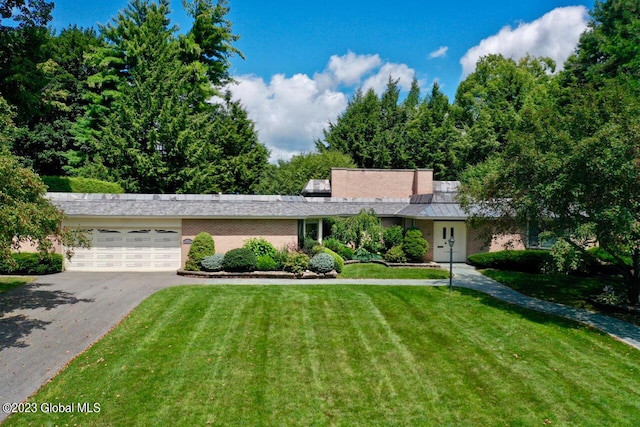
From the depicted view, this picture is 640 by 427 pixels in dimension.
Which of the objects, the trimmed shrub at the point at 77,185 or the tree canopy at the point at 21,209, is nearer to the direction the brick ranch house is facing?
the tree canopy

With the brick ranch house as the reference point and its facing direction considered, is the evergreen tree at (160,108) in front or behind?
behind

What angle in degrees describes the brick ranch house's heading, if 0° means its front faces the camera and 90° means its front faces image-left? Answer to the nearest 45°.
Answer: approximately 0°

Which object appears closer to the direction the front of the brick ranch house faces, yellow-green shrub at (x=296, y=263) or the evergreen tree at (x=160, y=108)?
the yellow-green shrub

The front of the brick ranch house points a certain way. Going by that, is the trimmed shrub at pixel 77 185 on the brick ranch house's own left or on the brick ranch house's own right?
on the brick ranch house's own right

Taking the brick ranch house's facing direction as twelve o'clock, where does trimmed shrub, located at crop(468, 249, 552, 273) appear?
The trimmed shrub is roughly at 9 o'clock from the brick ranch house.

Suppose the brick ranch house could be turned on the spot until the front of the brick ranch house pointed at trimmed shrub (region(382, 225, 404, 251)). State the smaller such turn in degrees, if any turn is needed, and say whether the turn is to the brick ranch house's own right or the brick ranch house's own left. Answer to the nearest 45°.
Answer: approximately 90° to the brick ranch house's own left

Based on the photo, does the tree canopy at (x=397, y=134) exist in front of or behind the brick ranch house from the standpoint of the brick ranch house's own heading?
behind
